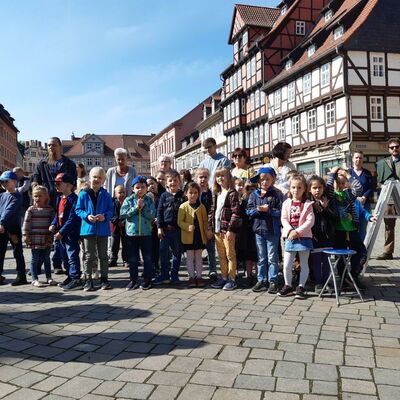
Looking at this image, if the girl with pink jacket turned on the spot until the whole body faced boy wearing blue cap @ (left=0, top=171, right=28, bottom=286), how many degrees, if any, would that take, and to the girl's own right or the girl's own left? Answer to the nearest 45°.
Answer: approximately 90° to the girl's own right

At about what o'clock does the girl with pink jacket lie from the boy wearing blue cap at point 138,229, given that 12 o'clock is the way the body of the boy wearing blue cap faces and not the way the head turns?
The girl with pink jacket is roughly at 10 o'clock from the boy wearing blue cap.

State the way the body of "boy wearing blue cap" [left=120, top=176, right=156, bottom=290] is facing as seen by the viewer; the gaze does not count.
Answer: toward the camera

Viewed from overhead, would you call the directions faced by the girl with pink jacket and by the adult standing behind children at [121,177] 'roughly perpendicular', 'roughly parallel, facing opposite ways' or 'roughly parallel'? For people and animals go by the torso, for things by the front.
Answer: roughly parallel

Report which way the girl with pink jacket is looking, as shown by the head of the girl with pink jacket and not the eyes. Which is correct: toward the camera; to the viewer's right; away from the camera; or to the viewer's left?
toward the camera

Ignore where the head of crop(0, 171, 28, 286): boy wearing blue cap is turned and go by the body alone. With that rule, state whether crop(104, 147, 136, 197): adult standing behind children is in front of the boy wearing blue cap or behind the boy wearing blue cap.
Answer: behind

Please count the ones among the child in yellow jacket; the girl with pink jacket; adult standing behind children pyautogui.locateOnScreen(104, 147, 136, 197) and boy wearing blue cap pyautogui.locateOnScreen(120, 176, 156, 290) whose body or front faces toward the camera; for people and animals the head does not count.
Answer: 4

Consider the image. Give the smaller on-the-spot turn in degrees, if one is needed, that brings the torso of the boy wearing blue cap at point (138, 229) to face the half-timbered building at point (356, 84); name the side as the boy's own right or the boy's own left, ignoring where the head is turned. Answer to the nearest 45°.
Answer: approximately 135° to the boy's own left

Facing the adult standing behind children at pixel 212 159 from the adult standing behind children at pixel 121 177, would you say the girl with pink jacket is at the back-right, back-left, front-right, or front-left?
front-right

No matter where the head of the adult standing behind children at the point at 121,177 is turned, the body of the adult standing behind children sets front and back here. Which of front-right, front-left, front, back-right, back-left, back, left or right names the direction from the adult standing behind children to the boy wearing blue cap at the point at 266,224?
front-left

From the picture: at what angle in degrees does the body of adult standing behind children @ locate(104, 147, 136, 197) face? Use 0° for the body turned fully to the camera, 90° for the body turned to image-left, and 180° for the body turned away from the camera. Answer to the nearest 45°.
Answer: approximately 0°

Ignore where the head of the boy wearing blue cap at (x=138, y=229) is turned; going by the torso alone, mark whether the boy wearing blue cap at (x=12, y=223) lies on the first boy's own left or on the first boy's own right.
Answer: on the first boy's own right

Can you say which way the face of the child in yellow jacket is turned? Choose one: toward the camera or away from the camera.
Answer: toward the camera

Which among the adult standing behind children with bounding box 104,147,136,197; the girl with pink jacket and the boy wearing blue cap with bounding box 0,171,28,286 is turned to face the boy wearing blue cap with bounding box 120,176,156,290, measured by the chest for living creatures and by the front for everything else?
the adult standing behind children

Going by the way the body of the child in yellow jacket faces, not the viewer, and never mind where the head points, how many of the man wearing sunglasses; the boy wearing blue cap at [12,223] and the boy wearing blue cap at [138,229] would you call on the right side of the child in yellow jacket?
2

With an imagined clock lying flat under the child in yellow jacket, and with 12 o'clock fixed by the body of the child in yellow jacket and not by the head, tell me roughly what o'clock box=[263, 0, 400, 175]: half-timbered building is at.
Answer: The half-timbered building is roughly at 7 o'clock from the child in yellow jacket.
